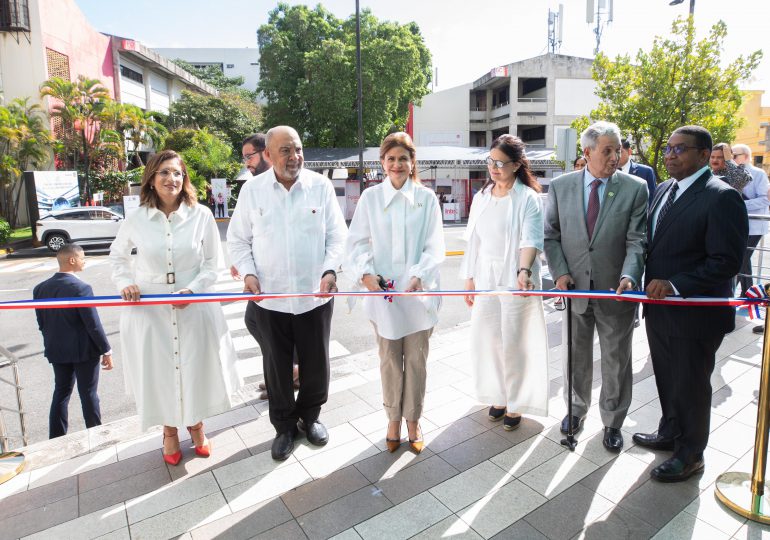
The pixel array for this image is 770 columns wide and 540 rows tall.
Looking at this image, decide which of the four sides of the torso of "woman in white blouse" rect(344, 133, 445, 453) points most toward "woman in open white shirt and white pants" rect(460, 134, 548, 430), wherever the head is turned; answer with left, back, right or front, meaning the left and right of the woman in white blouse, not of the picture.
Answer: left

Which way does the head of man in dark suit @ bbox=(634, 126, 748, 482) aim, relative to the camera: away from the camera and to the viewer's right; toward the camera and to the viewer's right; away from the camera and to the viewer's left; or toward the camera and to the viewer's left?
toward the camera and to the viewer's left

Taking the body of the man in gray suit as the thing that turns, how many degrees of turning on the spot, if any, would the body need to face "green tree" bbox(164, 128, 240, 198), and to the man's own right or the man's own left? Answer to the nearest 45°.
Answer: approximately 135° to the man's own right

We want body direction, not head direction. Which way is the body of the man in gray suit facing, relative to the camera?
toward the camera

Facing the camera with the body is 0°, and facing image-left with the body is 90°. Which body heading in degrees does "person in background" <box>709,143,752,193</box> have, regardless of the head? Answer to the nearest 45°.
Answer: approximately 45°

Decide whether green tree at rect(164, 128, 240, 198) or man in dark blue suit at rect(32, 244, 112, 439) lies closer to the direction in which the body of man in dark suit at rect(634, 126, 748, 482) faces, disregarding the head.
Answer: the man in dark blue suit

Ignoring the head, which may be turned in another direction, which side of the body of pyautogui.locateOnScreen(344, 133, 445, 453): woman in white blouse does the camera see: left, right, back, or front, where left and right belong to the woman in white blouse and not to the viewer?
front

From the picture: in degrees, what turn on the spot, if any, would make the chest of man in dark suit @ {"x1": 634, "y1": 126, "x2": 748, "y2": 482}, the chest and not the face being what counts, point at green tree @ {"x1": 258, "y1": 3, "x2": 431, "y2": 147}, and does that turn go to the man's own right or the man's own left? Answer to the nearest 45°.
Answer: approximately 90° to the man's own right

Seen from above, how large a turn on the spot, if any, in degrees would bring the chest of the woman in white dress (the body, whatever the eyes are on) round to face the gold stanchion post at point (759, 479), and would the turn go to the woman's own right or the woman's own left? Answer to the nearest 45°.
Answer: approximately 45° to the woman's own left

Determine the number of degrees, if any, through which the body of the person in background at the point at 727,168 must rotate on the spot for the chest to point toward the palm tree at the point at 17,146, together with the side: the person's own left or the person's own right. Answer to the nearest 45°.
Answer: approximately 45° to the person's own right

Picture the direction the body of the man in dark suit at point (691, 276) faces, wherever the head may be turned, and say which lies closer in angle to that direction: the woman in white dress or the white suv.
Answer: the woman in white dress

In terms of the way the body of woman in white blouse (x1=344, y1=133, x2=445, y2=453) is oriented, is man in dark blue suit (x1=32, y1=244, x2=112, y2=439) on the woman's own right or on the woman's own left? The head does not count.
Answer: on the woman's own right

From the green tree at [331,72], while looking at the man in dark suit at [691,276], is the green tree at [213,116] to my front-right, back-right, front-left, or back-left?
back-right

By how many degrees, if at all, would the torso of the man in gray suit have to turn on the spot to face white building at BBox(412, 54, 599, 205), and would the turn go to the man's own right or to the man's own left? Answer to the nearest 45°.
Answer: approximately 180°

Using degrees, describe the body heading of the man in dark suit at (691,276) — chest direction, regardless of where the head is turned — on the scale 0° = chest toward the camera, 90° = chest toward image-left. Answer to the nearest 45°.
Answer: approximately 45°
